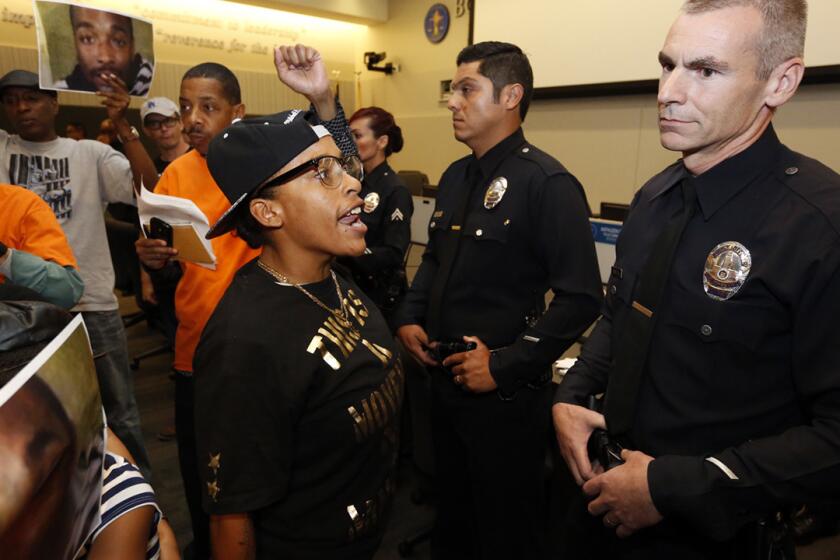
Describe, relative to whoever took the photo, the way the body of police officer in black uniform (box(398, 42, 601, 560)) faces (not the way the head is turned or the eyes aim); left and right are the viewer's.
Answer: facing the viewer and to the left of the viewer

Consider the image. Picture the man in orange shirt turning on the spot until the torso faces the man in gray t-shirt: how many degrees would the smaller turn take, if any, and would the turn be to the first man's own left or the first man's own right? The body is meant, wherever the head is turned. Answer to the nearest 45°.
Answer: approximately 90° to the first man's own right

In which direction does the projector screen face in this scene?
toward the camera

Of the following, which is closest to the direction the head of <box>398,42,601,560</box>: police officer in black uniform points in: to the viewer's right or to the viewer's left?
to the viewer's left

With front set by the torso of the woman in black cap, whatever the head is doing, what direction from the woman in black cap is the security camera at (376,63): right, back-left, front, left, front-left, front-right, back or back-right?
back-left

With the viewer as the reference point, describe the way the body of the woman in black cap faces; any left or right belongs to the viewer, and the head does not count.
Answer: facing the viewer and to the right of the viewer

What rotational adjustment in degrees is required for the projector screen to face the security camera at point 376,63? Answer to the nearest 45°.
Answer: approximately 135° to its right

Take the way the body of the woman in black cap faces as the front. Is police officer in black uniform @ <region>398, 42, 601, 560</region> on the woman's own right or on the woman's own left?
on the woman's own left

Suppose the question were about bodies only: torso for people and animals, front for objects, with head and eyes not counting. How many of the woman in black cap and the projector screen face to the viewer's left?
0

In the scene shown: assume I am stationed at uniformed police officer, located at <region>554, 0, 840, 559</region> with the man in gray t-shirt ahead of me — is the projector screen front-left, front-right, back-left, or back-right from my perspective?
front-right
